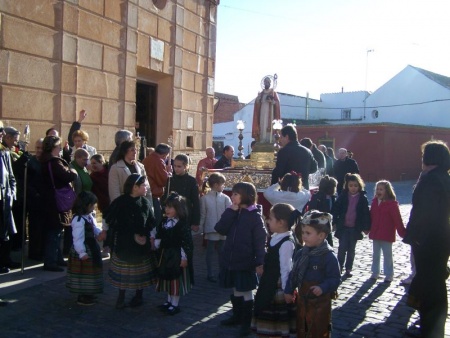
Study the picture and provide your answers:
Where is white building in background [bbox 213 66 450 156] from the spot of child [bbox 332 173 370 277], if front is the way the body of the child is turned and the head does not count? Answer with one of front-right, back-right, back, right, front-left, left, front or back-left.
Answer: back

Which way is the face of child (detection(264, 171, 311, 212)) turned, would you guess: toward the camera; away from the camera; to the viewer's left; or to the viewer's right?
away from the camera

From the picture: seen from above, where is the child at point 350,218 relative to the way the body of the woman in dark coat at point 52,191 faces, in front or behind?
in front

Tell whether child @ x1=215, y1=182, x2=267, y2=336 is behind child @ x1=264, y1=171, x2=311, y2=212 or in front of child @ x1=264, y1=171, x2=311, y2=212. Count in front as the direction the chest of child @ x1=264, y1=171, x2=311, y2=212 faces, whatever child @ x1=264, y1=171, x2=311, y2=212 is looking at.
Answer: behind

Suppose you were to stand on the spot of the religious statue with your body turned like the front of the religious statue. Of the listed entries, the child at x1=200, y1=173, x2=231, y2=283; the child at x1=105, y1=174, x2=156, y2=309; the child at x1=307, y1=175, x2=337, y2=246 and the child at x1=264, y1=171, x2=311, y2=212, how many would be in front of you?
4

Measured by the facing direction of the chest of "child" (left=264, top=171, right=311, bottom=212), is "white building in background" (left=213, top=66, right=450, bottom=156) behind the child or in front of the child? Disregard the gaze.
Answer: in front

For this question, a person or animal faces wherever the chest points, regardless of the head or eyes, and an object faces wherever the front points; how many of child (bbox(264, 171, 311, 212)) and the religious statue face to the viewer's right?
0

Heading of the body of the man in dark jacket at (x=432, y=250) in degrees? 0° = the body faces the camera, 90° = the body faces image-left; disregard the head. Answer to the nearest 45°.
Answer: approximately 135°

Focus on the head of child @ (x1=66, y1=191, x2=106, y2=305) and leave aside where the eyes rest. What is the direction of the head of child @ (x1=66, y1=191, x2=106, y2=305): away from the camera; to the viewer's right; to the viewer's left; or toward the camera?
to the viewer's right

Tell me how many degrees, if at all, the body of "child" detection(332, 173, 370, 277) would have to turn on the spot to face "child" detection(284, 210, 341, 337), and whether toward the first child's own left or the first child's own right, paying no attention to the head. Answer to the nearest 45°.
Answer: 0° — they already face them

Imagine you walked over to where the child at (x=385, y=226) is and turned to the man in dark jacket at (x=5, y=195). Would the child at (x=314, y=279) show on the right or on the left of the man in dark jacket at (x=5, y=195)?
left

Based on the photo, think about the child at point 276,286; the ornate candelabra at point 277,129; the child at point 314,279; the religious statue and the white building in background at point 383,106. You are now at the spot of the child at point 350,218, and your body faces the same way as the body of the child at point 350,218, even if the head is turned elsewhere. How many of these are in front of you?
2

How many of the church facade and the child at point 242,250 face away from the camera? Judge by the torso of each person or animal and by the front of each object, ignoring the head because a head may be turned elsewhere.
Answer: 0

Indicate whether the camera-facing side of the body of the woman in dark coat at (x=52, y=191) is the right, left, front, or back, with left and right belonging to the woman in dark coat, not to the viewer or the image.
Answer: right

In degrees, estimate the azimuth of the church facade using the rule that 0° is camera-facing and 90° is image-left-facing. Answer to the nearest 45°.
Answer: approximately 315°

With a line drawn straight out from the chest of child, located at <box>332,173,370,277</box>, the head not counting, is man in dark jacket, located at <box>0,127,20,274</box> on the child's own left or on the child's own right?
on the child's own right
